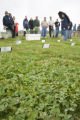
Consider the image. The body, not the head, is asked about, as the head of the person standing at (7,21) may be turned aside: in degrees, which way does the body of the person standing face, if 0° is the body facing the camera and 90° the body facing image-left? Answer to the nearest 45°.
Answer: approximately 315°
